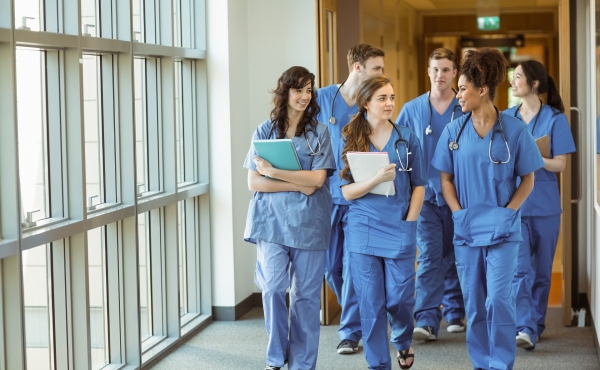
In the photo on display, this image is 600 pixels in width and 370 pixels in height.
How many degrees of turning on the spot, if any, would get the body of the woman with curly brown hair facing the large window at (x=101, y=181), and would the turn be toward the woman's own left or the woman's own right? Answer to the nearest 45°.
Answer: approximately 90° to the woman's own right

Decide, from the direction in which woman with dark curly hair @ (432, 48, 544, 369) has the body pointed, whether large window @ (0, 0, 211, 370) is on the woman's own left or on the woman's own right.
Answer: on the woman's own right

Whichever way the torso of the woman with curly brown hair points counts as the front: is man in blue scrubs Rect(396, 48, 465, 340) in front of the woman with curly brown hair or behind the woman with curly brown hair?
behind

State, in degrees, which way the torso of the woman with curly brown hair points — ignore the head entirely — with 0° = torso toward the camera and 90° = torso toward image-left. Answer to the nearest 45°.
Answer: approximately 0°

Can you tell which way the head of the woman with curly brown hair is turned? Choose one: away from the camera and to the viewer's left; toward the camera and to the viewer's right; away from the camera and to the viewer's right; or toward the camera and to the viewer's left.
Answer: toward the camera and to the viewer's right

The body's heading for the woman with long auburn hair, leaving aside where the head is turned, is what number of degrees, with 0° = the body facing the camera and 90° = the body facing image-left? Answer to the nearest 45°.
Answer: approximately 0°

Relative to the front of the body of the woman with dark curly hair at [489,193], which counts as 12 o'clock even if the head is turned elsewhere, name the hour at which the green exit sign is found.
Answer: The green exit sign is roughly at 6 o'clock from the woman with dark curly hair.

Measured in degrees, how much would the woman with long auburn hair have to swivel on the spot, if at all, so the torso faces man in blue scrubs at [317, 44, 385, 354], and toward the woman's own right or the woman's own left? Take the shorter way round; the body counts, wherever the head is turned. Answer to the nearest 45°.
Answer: approximately 180°

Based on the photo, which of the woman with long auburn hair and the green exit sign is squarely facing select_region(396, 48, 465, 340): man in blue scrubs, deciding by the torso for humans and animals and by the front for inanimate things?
the green exit sign

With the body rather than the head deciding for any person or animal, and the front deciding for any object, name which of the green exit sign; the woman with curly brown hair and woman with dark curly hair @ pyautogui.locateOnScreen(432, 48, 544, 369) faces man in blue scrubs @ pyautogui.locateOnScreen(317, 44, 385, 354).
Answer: the green exit sign
